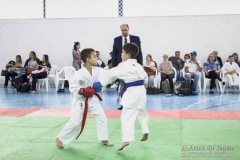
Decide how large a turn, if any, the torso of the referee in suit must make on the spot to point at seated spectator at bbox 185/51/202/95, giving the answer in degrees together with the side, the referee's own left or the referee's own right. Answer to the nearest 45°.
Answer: approximately 135° to the referee's own left

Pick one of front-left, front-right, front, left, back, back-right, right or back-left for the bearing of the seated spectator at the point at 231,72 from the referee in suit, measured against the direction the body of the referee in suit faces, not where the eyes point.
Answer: back-left

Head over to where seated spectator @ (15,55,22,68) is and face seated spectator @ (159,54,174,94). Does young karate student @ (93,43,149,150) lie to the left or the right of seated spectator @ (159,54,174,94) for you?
right

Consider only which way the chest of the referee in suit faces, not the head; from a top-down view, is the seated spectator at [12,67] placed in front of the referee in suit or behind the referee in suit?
behind

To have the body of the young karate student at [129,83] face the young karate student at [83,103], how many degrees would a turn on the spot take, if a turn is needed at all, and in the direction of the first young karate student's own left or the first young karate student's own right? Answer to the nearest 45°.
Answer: approximately 45° to the first young karate student's own left

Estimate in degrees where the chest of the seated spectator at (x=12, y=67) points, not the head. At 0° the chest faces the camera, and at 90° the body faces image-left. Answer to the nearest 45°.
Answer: approximately 45°

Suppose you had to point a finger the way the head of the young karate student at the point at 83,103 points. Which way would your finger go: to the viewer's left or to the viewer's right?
to the viewer's right

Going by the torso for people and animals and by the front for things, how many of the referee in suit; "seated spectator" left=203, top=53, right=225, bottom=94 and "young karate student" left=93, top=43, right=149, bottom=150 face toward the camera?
2

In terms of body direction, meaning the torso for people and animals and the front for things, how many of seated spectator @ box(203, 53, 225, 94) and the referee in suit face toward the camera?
2

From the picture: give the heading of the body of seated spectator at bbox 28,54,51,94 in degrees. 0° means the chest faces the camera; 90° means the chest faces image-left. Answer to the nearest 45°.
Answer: approximately 45°

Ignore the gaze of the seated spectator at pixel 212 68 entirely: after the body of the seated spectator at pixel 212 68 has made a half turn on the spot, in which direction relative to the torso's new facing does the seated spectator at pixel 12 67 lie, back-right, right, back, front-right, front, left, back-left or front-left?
left
